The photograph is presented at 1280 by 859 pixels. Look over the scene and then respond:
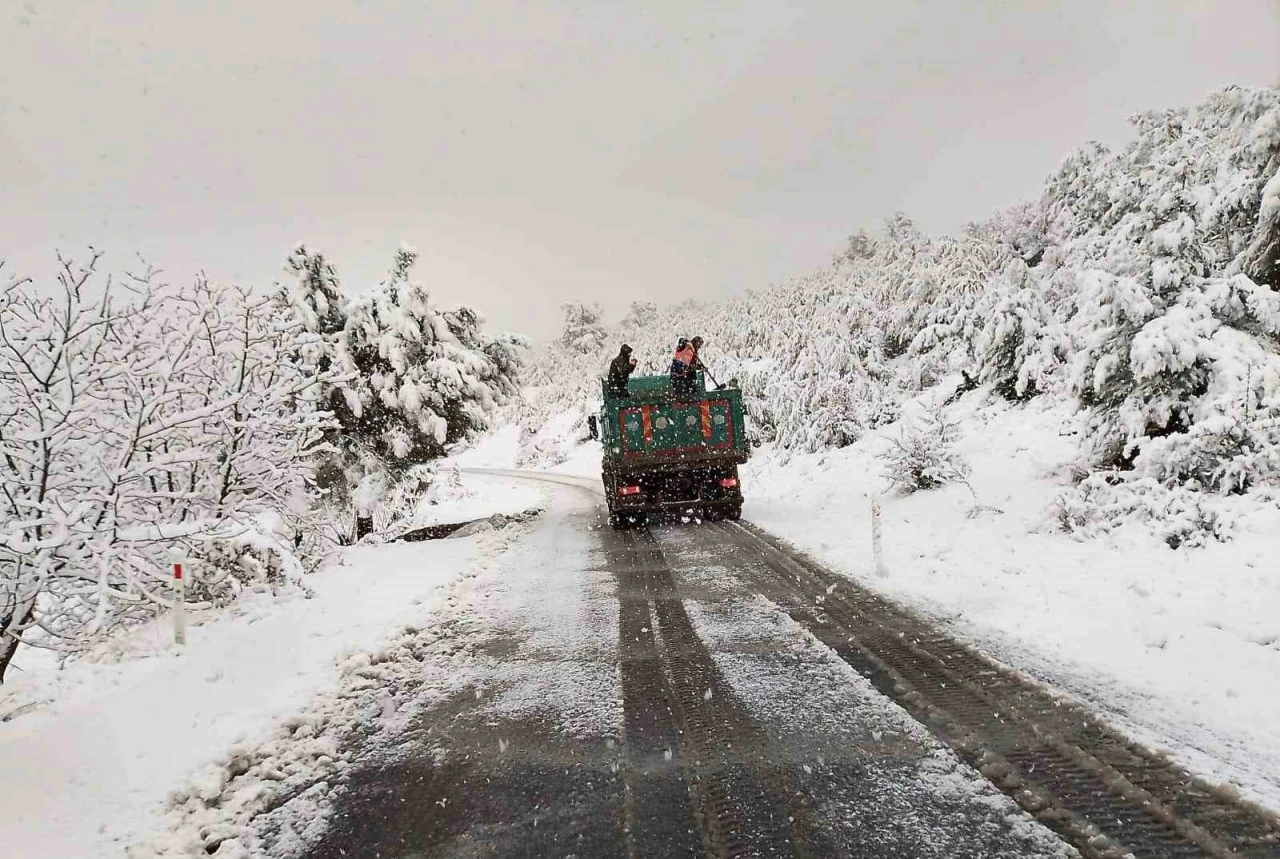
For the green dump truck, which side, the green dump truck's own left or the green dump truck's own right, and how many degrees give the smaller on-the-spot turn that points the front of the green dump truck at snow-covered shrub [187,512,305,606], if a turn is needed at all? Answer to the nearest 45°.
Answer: approximately 135° to the green dump truck's own left

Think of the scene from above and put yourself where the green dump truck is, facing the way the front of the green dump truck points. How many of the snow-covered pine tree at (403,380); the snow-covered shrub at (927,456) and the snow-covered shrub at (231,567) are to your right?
1

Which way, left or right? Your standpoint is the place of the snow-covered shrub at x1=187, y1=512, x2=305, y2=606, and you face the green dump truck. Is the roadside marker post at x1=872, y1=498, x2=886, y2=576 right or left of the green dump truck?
right

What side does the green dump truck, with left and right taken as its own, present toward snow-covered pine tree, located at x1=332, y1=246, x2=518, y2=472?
left

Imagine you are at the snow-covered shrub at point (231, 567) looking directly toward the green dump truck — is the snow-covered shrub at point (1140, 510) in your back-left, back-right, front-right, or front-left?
front-right

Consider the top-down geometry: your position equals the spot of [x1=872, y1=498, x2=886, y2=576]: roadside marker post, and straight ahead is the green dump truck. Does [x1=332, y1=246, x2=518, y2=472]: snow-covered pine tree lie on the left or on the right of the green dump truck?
left

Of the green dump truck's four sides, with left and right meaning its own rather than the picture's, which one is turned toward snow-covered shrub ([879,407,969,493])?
right

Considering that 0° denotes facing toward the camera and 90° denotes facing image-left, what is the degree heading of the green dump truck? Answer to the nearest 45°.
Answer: approximately 180°

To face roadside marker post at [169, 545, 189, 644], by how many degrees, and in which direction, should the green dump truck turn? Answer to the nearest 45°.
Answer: approximately 135° to its left

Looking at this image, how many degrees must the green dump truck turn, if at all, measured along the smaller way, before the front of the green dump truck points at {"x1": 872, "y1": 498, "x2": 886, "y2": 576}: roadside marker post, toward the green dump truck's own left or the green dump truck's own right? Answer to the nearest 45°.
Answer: approximately 135° to the green dump truck's own right

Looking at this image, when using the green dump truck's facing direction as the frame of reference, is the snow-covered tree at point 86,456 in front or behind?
behind
